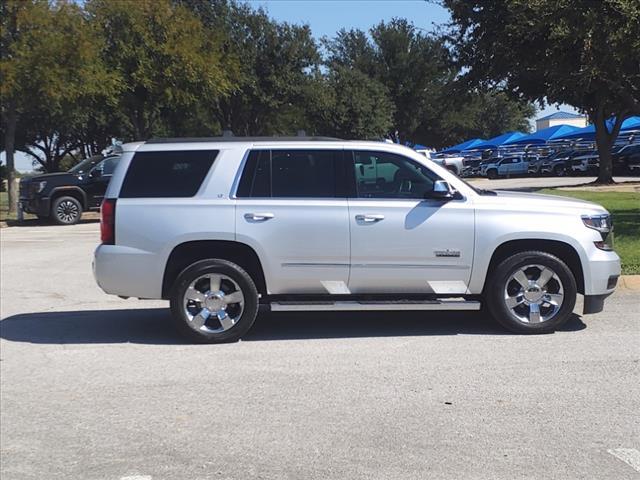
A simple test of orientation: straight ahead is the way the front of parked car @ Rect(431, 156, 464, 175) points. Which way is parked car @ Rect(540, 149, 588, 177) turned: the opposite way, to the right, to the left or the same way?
the same way

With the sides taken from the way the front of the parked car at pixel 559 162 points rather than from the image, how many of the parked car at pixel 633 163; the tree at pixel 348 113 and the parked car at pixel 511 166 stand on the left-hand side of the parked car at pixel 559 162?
1

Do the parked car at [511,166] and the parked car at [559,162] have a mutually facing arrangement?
no

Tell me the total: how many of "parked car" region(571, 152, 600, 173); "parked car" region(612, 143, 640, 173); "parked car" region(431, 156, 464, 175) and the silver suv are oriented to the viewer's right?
1

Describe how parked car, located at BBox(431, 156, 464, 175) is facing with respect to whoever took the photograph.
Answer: facing the viewer and to the left of the viewer

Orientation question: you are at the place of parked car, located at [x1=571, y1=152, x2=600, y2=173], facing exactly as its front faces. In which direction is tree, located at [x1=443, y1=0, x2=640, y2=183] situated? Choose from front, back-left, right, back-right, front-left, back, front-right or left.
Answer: front-left

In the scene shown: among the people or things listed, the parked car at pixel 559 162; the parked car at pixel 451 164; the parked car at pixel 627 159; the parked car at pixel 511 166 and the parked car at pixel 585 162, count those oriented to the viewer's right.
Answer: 0

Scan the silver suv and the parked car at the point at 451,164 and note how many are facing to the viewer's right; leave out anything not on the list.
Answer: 1

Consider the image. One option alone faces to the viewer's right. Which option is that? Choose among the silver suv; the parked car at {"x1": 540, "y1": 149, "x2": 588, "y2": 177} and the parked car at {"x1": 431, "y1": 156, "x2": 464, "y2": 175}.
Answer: the silver suv

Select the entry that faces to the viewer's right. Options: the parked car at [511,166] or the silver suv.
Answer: the silver suv

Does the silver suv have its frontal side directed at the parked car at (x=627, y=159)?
no

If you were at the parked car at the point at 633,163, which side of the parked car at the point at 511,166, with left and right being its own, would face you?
left

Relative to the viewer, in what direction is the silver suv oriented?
to the viewer's right

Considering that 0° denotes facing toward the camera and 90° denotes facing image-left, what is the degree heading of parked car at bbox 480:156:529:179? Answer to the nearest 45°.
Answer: approximately 45°

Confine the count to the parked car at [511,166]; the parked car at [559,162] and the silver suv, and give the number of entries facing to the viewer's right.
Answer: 1
